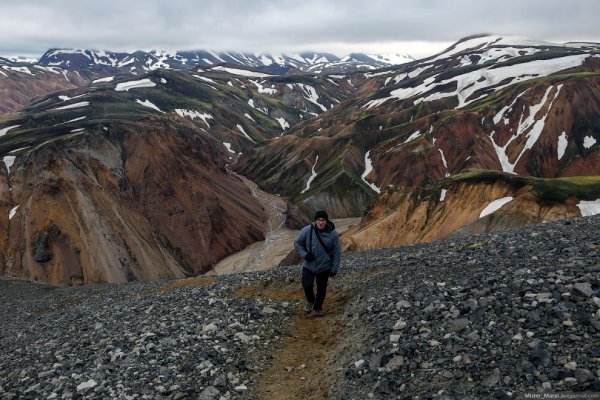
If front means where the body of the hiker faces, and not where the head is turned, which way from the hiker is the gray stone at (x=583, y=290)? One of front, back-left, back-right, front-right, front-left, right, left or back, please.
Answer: front-left

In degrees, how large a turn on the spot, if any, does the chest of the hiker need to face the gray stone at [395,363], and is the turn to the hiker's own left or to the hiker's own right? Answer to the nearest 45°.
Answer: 0° — they already face it

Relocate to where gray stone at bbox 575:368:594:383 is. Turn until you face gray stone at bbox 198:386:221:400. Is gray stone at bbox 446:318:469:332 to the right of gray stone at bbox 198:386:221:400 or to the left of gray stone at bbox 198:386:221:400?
right

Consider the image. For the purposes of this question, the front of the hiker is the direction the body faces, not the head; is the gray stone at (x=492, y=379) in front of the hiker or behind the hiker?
in front

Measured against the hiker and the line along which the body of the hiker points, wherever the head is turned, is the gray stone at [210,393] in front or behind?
in front

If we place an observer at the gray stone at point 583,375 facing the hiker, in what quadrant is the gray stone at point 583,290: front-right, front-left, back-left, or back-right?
front-right

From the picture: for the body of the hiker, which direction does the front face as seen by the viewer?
toward the camera
